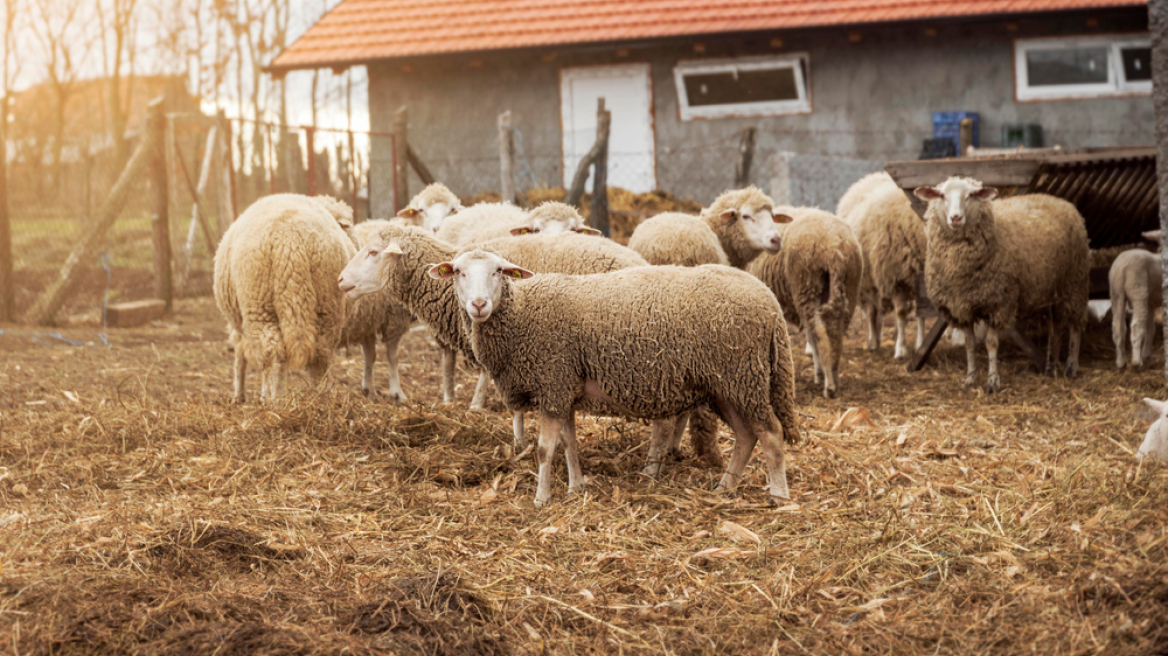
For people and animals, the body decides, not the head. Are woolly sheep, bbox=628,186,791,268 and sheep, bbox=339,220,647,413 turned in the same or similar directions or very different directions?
very different directions

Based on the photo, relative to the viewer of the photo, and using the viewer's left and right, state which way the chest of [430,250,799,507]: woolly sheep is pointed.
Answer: facing to the left of the viewer

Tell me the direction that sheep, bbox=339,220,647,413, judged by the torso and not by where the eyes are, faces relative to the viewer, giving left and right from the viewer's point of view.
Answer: facing to the left of the viewer

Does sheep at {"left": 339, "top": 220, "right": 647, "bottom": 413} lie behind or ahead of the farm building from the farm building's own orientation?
ahead

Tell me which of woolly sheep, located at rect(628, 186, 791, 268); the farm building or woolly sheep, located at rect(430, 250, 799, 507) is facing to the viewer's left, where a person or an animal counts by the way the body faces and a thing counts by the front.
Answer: woolly sheep, located at rect(430, 250, 799, 507)

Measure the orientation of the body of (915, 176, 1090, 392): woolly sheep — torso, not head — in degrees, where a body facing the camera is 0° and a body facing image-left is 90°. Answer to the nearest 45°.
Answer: approximately 45°

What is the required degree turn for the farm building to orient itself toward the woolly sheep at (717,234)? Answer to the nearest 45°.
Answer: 0° — it already faces it
